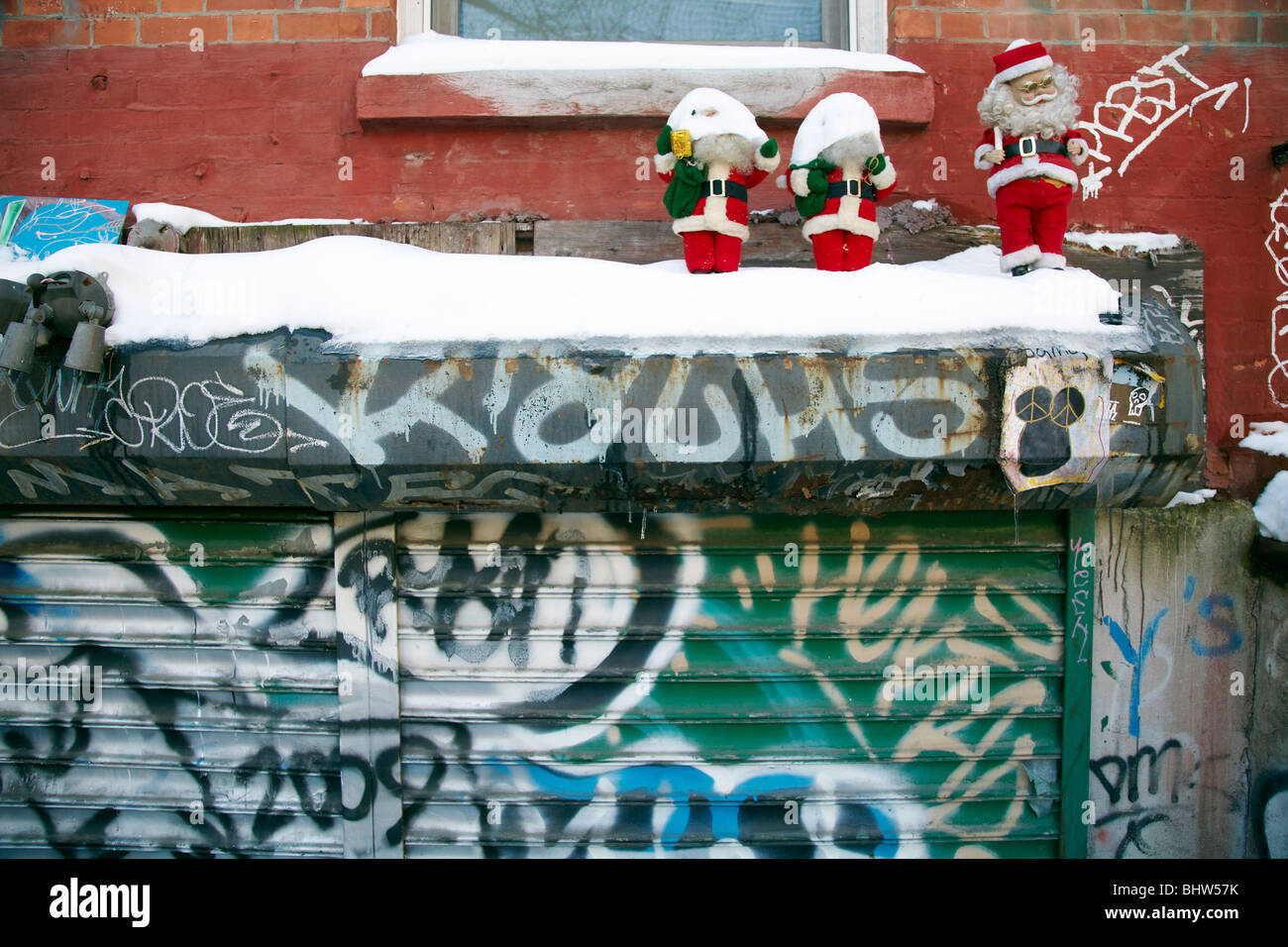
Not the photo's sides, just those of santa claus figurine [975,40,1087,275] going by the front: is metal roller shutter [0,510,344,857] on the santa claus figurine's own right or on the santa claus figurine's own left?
on the santa claus figurine's own right

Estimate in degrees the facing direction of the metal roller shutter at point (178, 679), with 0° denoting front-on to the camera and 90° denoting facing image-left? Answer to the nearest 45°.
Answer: approximately 0°

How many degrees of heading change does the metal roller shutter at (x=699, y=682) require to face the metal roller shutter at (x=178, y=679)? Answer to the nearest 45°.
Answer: approximately 90° to its right

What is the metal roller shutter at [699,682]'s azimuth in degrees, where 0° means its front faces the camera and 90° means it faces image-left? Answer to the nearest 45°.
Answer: approximately 0°

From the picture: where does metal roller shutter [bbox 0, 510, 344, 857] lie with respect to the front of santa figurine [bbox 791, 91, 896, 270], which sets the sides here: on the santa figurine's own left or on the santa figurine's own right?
on the santa figurine's own right

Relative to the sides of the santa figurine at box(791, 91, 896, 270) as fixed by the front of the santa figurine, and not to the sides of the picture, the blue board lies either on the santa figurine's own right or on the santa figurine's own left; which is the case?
on the santa figurine's own right
